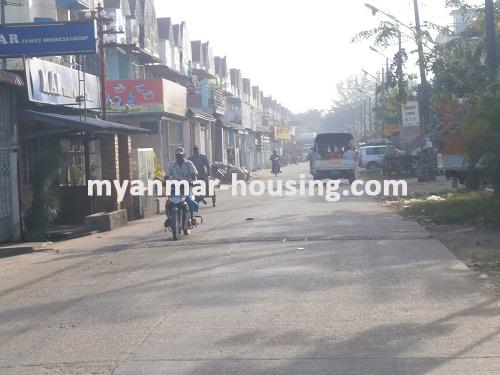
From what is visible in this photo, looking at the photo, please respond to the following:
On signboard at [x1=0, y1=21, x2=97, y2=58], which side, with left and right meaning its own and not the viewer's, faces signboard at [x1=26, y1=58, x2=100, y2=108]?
back

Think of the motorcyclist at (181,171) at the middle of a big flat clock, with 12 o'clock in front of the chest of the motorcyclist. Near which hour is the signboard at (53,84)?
The signboard is roughly at 4 o'clock from the motorcyclist.

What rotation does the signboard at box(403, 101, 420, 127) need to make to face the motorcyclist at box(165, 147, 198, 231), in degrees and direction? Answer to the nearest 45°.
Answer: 0° — it already faces them

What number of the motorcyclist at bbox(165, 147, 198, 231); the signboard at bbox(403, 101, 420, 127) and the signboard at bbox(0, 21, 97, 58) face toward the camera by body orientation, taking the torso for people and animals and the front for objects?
3

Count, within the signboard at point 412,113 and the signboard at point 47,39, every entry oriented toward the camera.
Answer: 2

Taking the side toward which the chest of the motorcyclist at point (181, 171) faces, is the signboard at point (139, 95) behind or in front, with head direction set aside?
behind

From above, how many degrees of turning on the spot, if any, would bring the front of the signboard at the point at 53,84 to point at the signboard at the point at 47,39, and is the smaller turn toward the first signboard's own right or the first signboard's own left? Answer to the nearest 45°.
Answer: approximately 45° to the first signboard's own right
